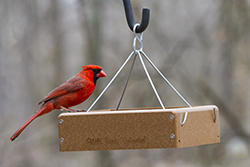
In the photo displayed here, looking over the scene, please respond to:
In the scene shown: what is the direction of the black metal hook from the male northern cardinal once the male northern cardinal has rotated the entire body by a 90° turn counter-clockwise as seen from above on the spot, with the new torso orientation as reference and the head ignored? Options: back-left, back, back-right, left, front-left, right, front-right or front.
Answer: back-right

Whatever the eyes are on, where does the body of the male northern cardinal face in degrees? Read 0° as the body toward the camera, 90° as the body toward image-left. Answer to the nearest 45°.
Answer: approximately 270°
